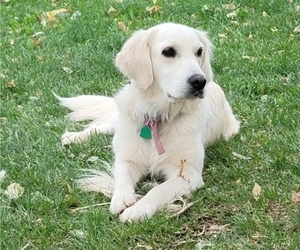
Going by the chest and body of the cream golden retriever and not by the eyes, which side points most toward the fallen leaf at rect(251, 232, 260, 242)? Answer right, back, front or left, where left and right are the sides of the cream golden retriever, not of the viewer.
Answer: front

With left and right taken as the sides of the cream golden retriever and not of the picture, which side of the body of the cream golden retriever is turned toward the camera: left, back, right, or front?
front

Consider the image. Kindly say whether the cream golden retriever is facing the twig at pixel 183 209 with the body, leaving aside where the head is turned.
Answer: yes

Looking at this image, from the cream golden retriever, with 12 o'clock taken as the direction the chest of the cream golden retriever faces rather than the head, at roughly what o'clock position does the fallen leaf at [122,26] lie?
The fallen leaf is roughly at 6 o'clock from the cream golden retriever.

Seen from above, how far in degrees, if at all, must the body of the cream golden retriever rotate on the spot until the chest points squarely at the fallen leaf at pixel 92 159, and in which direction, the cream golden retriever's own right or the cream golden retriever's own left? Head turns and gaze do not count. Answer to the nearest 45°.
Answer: approximately 90° to the cream golden retriever's own right

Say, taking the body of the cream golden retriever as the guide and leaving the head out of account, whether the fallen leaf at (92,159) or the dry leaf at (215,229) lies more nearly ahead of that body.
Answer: the dry leaf

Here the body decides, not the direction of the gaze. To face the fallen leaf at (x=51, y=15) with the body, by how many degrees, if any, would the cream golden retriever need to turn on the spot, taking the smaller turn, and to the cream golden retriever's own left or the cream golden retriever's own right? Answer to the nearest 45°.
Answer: approximately 180°

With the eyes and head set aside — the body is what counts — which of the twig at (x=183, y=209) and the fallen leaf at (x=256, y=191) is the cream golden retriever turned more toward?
the twig

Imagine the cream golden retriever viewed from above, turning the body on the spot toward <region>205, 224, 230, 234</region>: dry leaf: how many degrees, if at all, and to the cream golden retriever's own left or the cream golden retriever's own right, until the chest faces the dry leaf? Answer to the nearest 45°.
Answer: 0° — it already faces it

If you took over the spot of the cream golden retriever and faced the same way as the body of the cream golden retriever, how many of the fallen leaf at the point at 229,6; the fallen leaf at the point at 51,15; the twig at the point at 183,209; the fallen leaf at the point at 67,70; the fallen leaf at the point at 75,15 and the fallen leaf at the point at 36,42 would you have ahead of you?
1

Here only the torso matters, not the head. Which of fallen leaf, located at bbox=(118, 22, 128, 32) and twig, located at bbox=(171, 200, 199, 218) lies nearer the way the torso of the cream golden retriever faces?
the twig

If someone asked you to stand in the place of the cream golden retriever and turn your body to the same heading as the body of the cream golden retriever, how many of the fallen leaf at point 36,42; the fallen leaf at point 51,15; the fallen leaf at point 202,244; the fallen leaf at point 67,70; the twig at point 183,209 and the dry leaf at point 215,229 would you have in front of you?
3

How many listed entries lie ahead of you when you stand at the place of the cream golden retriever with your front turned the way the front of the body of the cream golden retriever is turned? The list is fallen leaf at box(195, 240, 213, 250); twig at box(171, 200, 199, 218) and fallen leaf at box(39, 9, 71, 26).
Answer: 2

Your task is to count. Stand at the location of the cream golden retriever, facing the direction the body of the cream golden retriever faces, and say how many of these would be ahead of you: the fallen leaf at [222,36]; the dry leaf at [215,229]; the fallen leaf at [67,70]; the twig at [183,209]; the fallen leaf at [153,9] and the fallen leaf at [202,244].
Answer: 3
